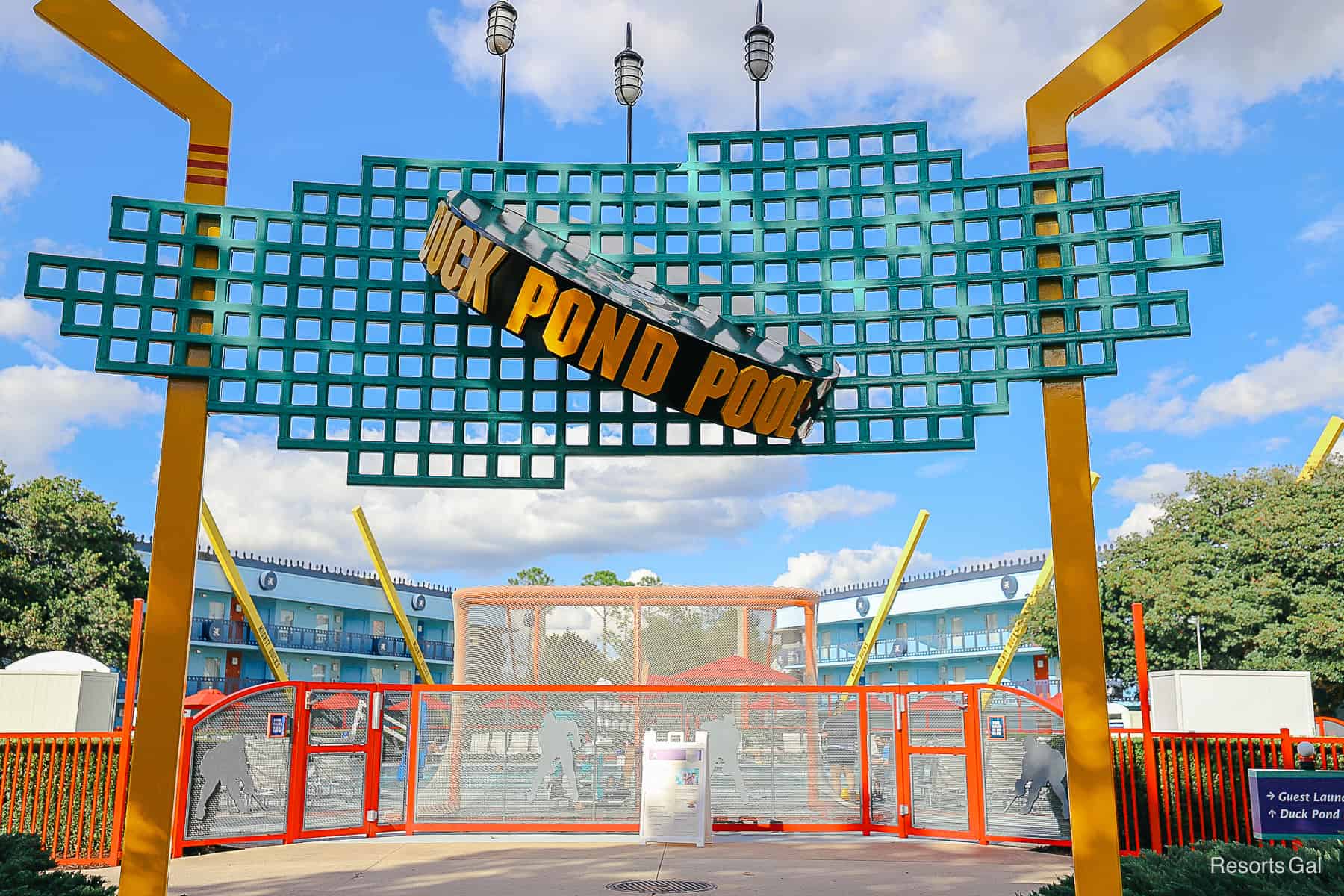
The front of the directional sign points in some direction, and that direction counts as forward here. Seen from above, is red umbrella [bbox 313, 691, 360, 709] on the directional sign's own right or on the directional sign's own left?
on the directional sign's own right

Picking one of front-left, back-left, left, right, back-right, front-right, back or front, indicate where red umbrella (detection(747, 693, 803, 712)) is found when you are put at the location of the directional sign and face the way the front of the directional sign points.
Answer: back-right

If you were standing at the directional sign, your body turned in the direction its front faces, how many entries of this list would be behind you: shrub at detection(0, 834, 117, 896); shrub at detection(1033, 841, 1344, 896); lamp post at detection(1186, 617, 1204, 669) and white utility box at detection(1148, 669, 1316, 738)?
2

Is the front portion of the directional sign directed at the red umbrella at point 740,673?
no

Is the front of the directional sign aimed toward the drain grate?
no

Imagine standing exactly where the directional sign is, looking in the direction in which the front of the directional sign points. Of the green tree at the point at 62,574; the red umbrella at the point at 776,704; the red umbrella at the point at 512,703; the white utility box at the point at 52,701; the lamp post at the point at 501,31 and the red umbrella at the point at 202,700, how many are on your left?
0

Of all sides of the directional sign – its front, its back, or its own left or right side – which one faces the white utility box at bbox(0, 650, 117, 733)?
right

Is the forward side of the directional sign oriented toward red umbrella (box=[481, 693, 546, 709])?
no

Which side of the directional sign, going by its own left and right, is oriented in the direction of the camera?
front

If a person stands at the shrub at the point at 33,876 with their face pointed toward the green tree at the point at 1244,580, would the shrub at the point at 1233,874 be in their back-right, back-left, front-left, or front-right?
front-right

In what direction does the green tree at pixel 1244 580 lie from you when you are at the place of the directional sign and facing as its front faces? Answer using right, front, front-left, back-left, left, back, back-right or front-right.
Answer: back

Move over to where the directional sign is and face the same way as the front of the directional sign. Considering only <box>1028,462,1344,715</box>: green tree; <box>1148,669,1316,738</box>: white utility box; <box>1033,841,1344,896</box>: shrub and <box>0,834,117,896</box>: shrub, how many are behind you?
2

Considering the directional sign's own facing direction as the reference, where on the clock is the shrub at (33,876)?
The shrub is roughly at 2 o'clock from the directional sign.

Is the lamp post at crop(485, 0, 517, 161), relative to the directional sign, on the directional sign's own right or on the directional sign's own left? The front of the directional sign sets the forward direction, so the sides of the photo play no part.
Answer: on the directional sign's own right
